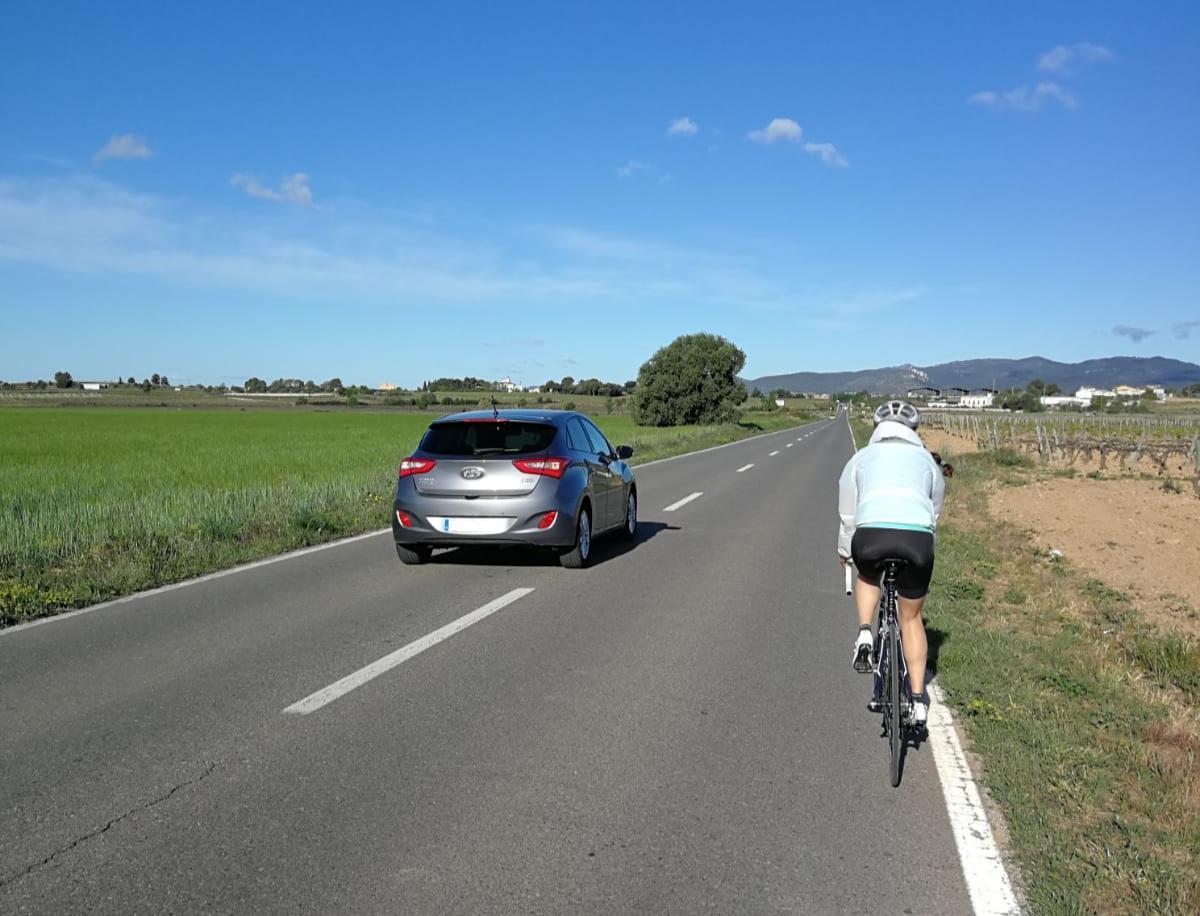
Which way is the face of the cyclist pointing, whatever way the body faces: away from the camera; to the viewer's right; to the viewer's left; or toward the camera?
away from the camera

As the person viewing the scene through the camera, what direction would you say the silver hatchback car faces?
facing away from the viewer and to the right of the viewer

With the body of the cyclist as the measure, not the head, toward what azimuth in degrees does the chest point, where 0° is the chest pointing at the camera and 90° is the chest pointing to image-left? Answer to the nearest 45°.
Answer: approximately 180°

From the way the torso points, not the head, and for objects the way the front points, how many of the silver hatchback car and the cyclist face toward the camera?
0

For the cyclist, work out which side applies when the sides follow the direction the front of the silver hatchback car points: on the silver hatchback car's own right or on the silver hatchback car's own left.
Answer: on the silver hatchback car's own right

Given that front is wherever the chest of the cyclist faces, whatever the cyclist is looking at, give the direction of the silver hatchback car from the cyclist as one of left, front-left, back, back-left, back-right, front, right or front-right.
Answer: front-left
